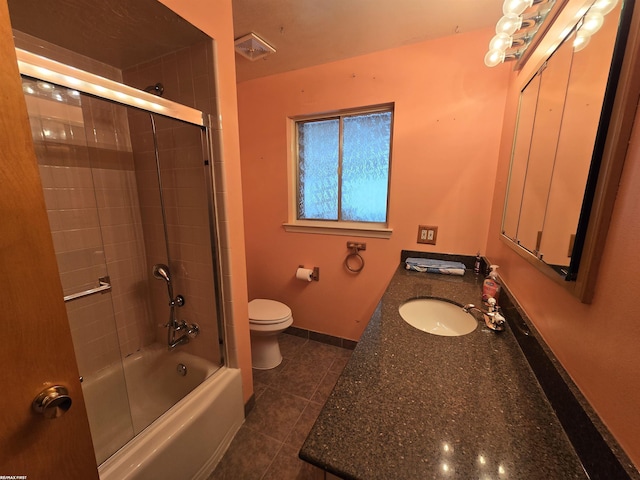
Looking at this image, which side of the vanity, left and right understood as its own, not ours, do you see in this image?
left

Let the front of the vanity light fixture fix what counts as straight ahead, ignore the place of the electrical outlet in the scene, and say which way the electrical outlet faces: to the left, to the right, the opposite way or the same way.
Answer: to the left

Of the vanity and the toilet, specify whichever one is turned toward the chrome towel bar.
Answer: the vanity

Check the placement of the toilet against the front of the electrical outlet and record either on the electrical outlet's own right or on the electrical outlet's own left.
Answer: on the electrical outlet's own right

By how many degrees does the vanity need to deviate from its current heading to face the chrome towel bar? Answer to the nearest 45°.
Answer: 0° — it already faces it
